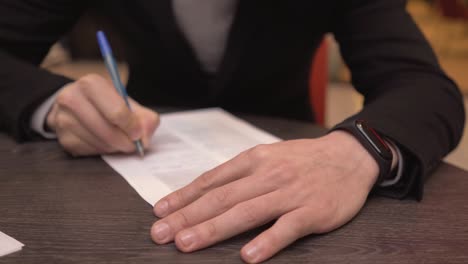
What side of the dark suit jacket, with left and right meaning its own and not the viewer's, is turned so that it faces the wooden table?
front

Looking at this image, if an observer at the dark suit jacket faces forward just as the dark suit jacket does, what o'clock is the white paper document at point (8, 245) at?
The white paper document is roughly at 1 o'clock from the dark suit jacket.

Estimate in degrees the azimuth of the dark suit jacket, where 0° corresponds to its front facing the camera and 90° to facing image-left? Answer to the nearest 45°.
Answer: approximately 0°
